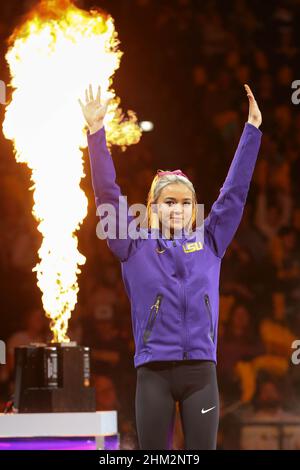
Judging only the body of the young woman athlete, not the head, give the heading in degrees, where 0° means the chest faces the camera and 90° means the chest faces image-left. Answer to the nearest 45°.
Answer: approximately 0°

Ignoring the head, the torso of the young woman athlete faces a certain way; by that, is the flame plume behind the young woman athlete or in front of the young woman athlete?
behind
